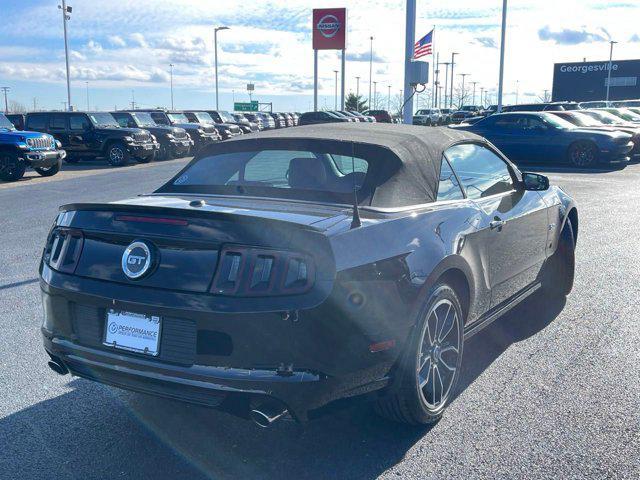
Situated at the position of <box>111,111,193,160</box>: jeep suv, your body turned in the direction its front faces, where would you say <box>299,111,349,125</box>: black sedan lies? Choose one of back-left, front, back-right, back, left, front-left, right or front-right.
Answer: left

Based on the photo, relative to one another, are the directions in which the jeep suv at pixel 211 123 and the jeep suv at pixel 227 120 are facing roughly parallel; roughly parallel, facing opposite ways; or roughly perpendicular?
roughly parallel

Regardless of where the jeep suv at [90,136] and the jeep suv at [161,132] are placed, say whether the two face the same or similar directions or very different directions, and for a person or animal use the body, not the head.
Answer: same or similar directions

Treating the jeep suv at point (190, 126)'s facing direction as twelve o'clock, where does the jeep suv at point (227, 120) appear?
the jeep suv at point (227, 120) is roughly at 8 o'clock from the jeep suv at point (190, 126).

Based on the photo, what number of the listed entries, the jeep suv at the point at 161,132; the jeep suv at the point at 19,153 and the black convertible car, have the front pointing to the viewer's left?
0

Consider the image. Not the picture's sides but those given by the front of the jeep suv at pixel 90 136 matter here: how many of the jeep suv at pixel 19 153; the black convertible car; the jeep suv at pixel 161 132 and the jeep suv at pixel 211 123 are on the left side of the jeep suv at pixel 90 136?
2

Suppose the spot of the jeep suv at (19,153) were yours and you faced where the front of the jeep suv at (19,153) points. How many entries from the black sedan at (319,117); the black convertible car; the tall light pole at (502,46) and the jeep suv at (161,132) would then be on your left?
3

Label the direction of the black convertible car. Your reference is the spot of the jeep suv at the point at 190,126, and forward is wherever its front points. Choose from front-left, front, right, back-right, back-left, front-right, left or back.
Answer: front-right

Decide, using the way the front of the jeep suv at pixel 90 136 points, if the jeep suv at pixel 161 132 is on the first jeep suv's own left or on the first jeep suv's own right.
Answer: on the first jeep suv's own left

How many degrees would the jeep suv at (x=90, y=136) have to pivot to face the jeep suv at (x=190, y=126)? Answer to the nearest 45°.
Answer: approximately 90° to its left

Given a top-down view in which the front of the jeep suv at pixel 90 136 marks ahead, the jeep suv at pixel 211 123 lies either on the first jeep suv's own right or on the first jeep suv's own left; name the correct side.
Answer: on the first jeep suv's own left

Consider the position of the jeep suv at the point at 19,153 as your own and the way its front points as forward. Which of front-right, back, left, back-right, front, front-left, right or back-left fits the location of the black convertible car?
front-right

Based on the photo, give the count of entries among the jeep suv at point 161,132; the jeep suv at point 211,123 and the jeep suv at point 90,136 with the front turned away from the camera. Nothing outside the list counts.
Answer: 0

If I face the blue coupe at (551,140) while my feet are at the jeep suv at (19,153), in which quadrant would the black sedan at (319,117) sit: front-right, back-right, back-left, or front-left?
front-left

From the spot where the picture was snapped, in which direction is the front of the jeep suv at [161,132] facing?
facing the viewer and to the right of the viewer

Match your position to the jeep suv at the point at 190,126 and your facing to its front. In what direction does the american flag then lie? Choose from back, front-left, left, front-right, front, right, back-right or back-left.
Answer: left

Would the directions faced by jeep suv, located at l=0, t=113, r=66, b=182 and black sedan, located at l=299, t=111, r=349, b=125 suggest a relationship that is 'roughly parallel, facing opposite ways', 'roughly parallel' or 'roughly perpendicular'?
roughly parallel
